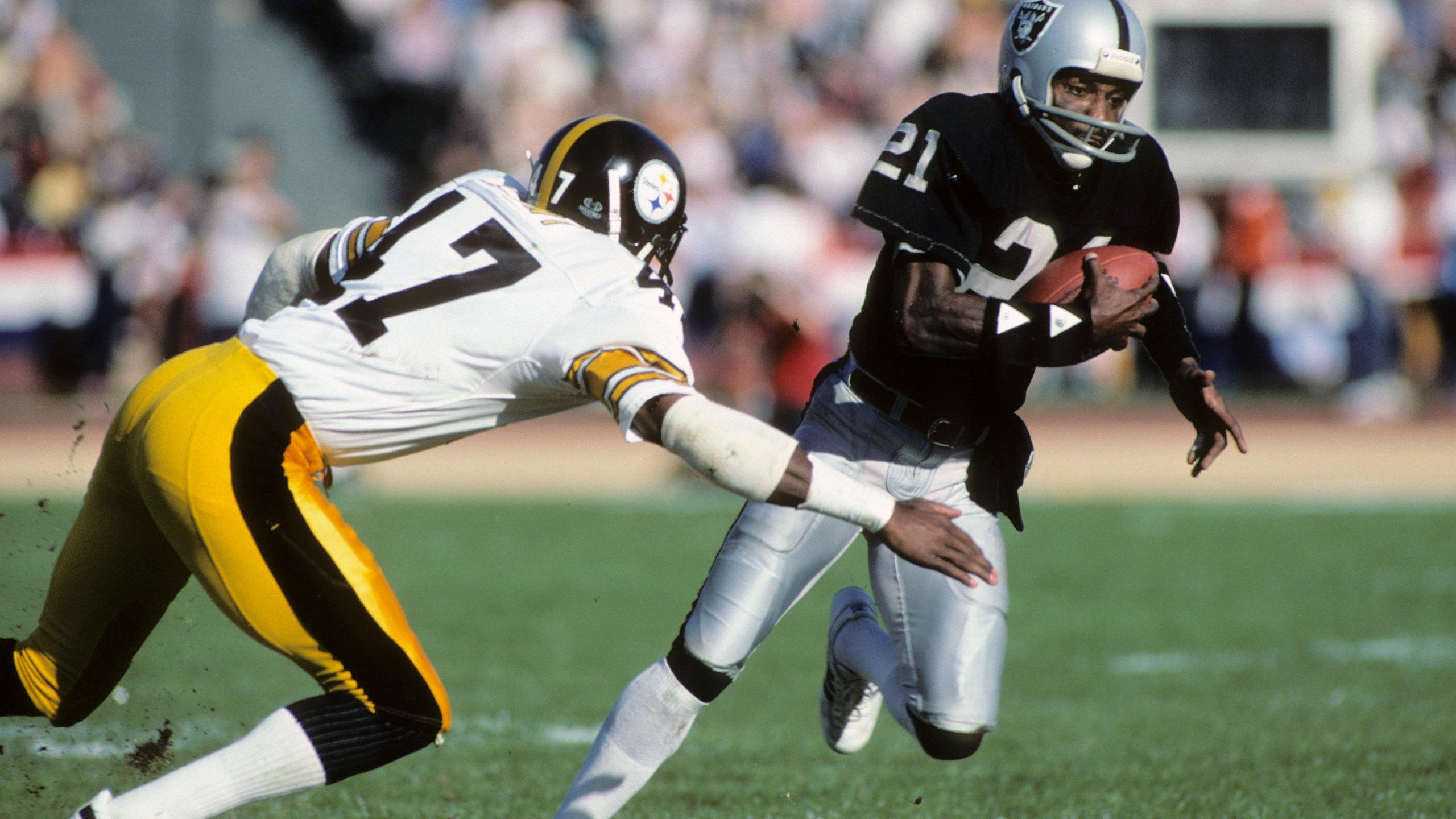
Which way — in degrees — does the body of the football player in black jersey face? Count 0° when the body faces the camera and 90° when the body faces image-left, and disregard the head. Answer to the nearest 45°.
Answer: approximately 315°

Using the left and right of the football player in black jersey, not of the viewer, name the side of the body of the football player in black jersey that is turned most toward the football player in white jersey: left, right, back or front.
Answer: right

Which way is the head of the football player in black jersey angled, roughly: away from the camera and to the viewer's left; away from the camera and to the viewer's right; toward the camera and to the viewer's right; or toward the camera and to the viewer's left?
toward the camera and to the viewer's right
